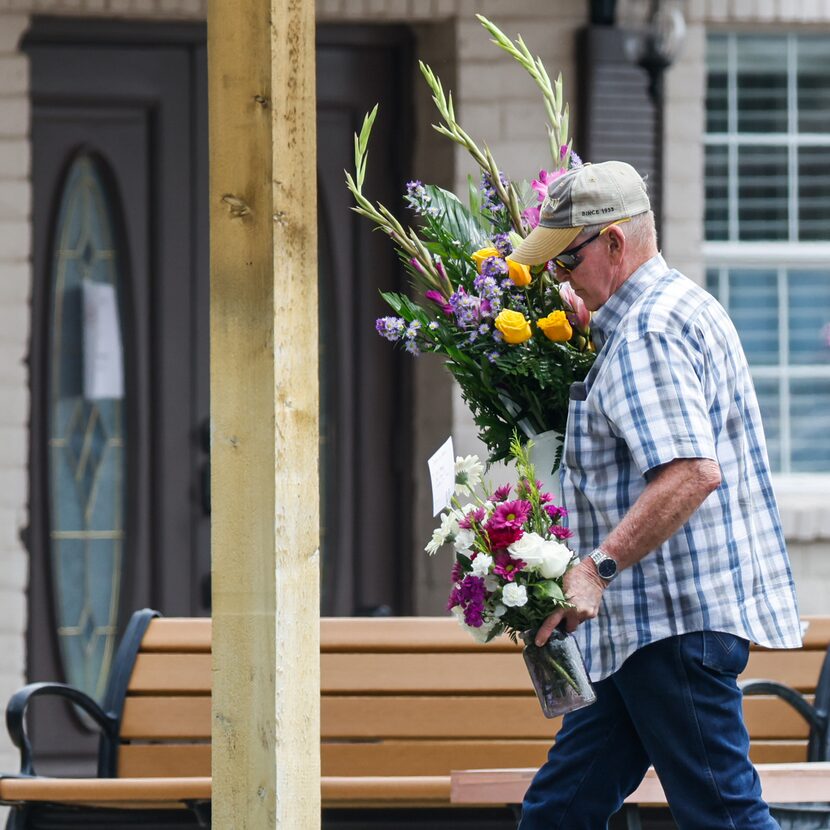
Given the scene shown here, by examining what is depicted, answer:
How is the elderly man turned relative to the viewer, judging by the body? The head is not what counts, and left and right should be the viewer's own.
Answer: facing to the left of the viewer

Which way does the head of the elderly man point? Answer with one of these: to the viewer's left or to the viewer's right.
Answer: to the viewer's left

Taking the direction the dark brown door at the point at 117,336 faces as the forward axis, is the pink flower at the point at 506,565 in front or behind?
in front

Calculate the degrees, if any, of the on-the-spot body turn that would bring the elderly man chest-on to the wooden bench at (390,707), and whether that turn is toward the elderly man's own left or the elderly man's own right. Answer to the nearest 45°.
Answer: approximately 45° to the elderly man's own right

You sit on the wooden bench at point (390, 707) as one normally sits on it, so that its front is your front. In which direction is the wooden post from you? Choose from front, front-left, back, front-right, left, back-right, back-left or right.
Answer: front

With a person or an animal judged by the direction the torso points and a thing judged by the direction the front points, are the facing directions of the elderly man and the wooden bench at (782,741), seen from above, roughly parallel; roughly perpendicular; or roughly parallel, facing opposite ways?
roughly perpendicular

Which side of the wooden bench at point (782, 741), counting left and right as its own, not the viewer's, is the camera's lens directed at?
front

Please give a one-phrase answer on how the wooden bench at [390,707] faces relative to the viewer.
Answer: facing the viewer

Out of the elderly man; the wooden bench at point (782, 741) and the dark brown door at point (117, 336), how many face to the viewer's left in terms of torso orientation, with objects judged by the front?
1

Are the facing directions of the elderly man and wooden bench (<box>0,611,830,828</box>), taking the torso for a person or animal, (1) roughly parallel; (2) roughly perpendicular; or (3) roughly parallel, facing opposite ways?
roughly perpendicular

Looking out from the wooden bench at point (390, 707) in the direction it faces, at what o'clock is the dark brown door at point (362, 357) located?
The dark brown door is roughly at 6 o'clock from the wooden bench.
